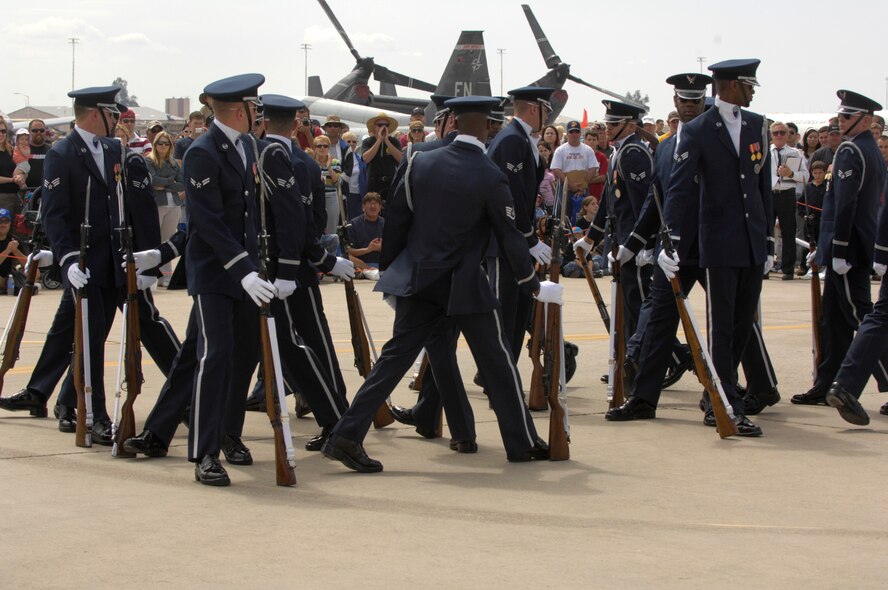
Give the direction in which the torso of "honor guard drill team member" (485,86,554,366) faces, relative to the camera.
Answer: to the viewer's right

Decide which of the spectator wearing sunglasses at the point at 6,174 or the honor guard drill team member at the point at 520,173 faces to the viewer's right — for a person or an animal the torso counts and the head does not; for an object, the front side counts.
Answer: the honor guard drill team member

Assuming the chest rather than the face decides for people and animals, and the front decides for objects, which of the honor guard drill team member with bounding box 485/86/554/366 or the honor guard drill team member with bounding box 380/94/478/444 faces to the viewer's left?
the honor guard drill team member with bounding box 380/94/478/444

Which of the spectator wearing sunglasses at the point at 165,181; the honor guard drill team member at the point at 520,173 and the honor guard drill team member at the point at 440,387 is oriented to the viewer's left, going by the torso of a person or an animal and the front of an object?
the honor guard drill team member at the point at 440,387

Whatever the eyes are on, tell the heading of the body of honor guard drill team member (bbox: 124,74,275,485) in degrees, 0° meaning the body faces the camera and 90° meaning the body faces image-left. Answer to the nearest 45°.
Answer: approximately 315°

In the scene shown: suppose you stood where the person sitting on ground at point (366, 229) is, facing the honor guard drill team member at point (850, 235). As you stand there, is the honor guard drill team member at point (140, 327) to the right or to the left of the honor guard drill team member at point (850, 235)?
right
